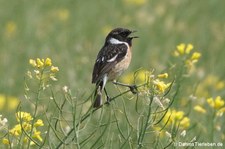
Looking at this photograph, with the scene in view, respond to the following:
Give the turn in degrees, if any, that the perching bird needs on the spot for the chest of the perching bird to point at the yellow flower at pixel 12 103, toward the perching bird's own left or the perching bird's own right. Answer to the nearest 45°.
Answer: approximately 135° to the perching bird's own left

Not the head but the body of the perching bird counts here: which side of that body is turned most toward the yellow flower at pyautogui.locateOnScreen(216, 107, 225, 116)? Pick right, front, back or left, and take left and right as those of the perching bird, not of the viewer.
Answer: front

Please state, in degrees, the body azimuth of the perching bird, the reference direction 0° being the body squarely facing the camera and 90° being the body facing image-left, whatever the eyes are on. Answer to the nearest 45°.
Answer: approximately 270°
